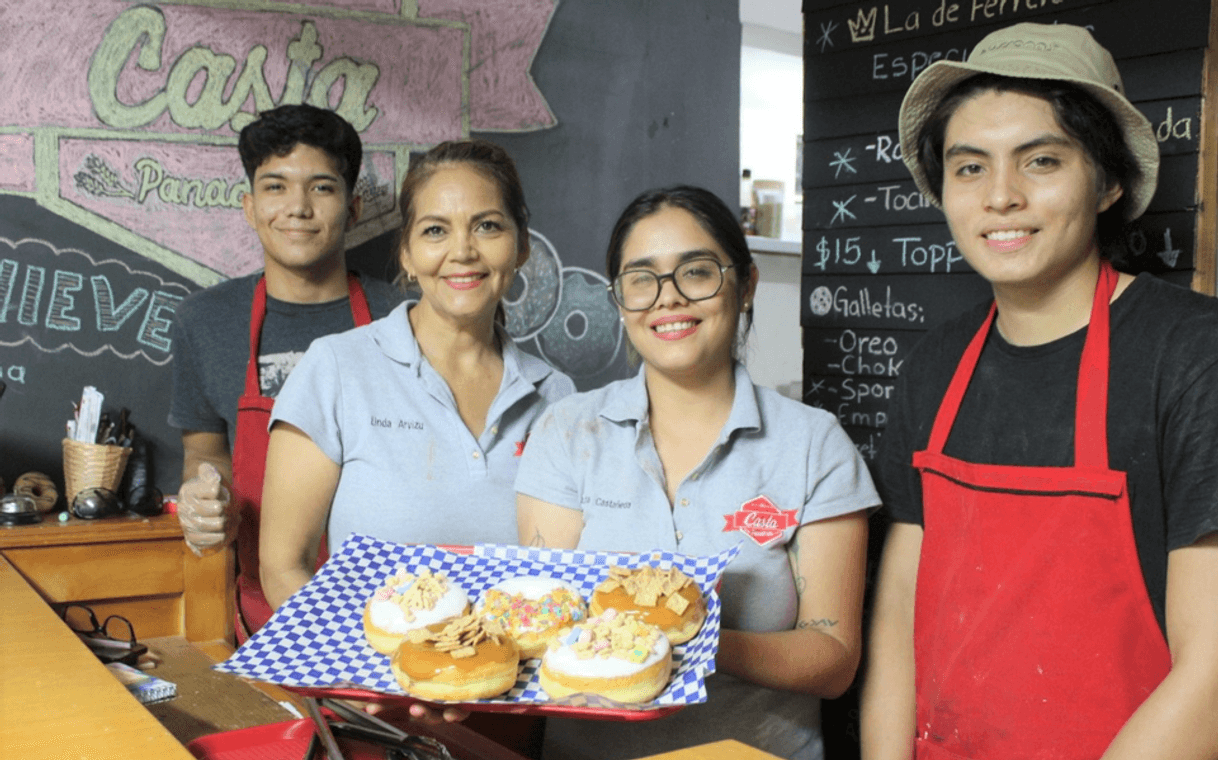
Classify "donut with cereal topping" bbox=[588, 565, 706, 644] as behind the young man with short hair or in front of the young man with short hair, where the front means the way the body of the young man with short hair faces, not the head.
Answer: in front

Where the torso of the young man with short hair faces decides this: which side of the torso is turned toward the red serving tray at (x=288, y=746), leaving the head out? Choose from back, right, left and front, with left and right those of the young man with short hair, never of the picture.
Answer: front

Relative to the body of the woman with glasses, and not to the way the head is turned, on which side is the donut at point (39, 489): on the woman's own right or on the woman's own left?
on the woman's own right

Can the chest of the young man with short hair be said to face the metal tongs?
yes

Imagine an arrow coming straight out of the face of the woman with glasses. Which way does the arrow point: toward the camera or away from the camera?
toward the camera

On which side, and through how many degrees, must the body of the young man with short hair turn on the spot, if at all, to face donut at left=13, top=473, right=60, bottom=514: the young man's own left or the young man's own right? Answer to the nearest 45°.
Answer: approximately 90° to the young man's own right

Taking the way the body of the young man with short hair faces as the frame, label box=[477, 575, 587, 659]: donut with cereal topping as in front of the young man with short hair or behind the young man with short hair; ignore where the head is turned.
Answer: in front

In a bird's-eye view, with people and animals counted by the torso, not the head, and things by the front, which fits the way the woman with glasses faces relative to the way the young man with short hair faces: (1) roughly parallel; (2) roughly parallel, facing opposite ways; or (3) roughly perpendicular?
roughly parallel

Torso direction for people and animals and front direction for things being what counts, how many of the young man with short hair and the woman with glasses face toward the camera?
2

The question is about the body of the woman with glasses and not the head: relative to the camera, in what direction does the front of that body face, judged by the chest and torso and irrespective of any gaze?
toward the camera

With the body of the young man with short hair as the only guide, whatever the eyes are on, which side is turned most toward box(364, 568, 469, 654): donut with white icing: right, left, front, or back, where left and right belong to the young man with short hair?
front

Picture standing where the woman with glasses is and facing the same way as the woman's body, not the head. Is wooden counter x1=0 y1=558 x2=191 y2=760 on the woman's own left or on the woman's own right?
on the woman's own right

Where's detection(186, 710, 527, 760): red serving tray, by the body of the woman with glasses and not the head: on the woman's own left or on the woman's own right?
on the woman's own right

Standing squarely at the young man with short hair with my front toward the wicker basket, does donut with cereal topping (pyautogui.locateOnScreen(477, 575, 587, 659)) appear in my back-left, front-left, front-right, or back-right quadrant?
back-left

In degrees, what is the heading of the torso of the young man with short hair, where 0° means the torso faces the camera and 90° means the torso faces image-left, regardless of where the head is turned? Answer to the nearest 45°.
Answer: approximately 0°
